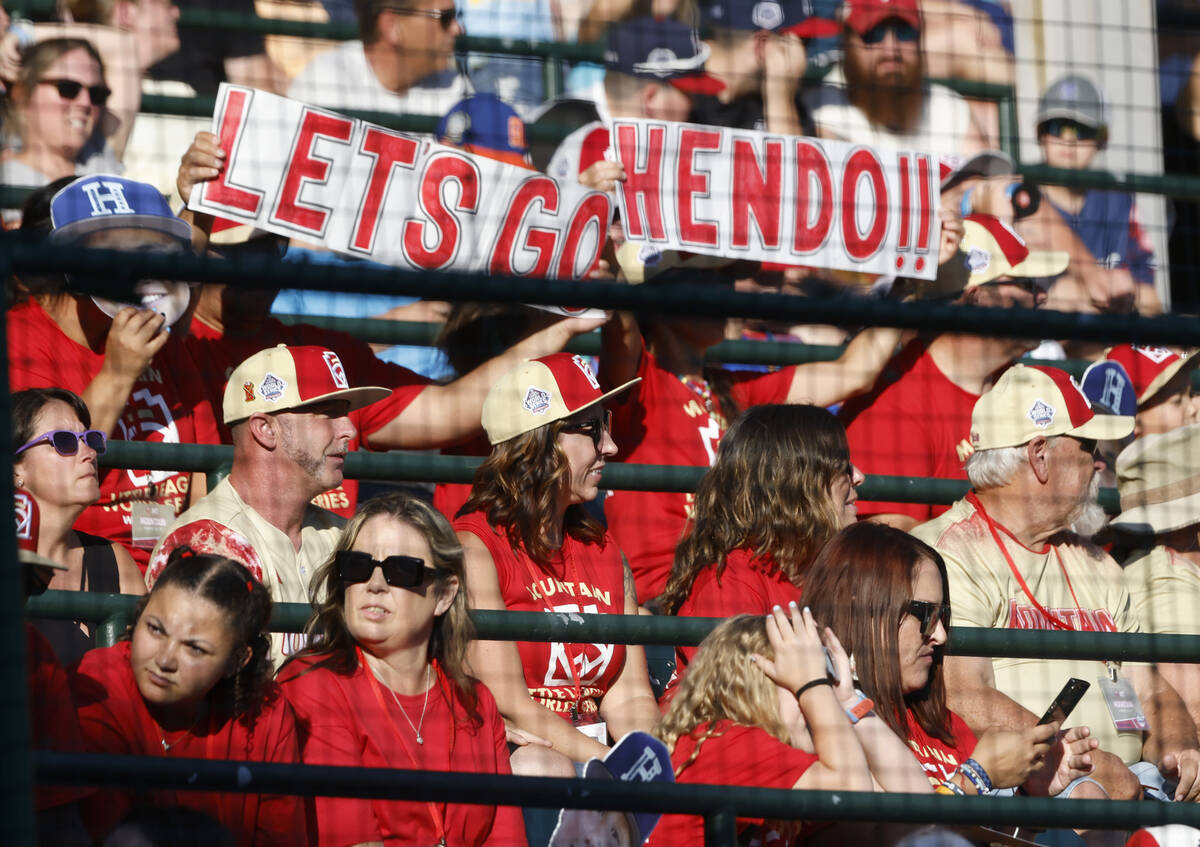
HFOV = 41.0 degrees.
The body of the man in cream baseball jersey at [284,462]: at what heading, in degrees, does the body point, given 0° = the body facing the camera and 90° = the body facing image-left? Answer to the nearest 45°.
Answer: approximately 315°

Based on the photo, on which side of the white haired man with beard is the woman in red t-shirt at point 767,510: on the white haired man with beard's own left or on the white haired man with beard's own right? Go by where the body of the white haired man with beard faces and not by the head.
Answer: on the white haired man with beard's own right

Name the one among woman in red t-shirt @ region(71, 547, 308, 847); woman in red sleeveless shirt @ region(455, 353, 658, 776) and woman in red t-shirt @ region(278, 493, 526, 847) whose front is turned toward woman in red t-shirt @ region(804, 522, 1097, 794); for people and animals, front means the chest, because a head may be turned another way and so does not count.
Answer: woman in red sleeveless shirt @ region(455, 353, 658, 776)

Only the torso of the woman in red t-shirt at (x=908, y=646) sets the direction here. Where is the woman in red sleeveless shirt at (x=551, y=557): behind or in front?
behind

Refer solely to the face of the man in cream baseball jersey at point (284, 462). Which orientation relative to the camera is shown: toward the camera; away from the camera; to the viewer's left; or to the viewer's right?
to the viewer's right

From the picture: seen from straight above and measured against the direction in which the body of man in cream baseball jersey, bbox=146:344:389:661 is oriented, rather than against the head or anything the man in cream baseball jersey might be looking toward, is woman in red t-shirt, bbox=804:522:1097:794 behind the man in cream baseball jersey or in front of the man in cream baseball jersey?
in front

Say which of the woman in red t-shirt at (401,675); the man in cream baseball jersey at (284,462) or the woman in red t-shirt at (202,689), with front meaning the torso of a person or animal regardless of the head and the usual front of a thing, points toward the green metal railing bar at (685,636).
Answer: the man in cream baseball jersey

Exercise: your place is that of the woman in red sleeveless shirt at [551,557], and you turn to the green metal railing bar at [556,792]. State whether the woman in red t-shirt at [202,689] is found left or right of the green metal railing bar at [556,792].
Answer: right

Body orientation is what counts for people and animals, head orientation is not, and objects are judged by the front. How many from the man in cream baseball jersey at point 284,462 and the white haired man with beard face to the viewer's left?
0
